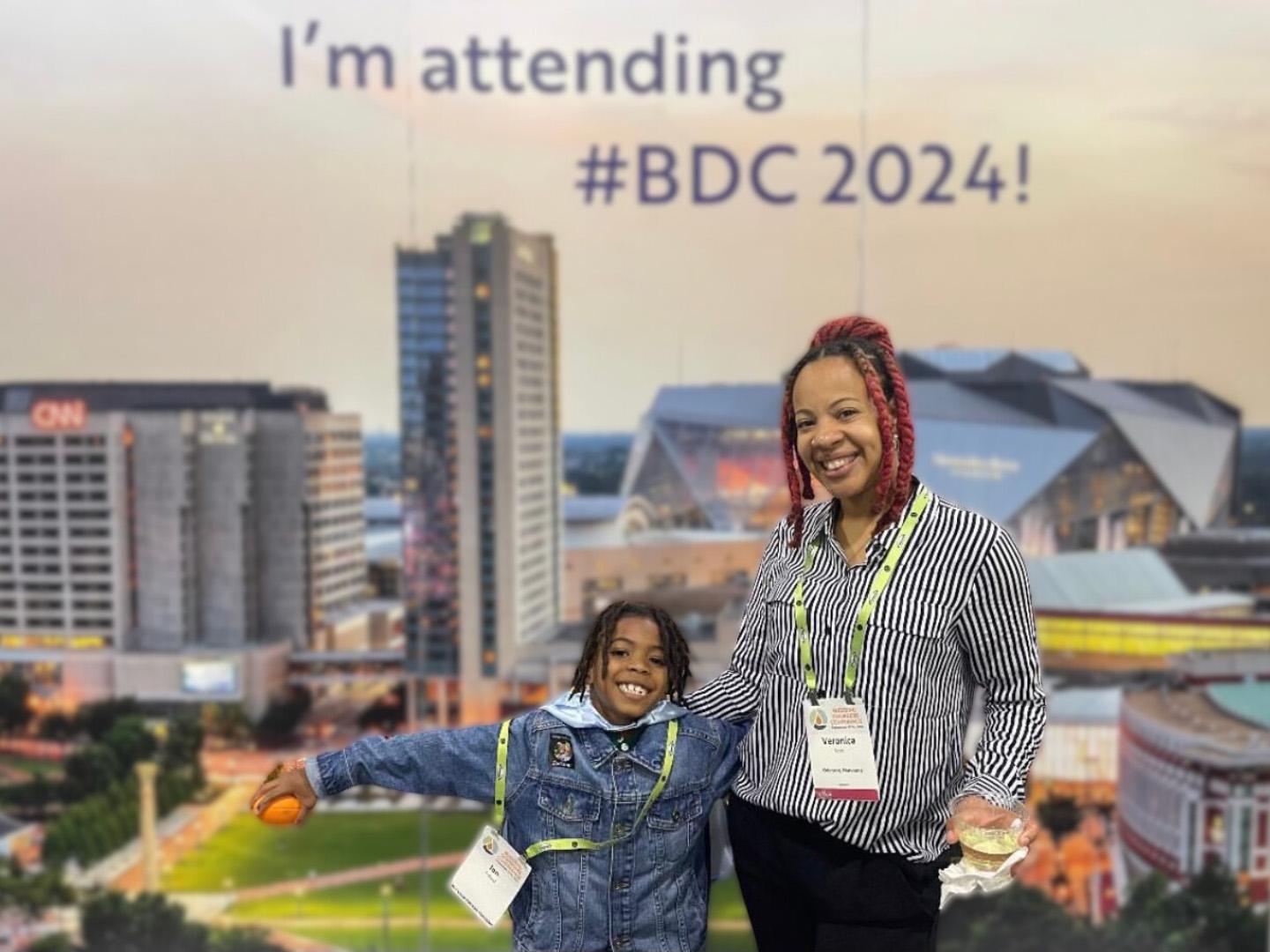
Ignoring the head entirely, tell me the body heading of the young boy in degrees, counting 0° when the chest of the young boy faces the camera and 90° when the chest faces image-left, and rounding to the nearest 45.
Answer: approximately 0°
